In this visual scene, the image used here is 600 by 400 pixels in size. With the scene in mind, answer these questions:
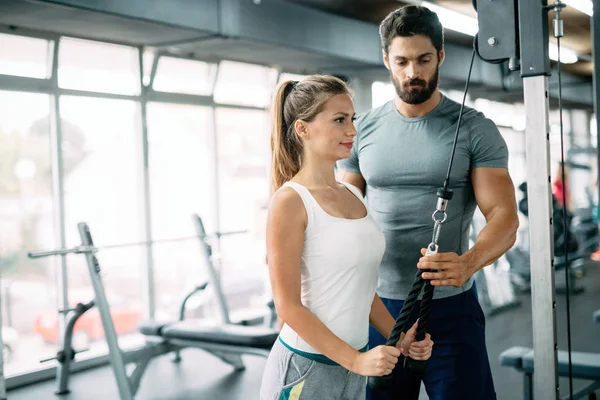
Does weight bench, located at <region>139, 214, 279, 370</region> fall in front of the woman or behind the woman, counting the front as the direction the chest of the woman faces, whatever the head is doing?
behind

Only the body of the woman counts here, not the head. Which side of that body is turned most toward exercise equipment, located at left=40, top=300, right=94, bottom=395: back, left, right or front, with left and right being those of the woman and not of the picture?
back

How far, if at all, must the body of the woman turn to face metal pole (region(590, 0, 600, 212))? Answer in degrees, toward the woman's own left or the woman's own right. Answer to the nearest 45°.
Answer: approximately 90° to the woman's own left

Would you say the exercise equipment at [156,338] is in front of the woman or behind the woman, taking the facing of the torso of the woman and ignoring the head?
behind

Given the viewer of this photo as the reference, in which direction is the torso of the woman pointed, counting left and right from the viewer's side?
facing the viewer and to the right of the viewer
